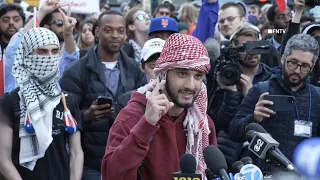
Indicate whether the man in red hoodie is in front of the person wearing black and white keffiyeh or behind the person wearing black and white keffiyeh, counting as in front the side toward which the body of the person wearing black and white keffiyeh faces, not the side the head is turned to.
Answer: in front

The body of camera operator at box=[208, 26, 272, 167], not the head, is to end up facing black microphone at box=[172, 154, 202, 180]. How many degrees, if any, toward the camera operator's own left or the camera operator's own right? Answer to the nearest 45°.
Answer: approximately 45° to the camera operator's own left

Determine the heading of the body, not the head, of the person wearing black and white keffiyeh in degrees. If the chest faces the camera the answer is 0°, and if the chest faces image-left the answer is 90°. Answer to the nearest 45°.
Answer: approximately 315°

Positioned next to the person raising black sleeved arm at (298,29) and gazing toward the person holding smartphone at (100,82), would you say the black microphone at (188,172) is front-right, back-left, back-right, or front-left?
front-left

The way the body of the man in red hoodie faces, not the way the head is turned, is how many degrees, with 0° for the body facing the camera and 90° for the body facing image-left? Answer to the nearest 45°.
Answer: approximately 315°

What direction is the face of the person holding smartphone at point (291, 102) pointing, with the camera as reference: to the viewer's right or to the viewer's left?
to the viewer's left

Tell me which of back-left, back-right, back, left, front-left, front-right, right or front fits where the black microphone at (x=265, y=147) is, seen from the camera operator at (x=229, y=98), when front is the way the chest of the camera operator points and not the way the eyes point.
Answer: front-left

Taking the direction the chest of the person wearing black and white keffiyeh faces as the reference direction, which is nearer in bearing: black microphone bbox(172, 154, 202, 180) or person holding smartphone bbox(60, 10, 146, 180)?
the black microphone
